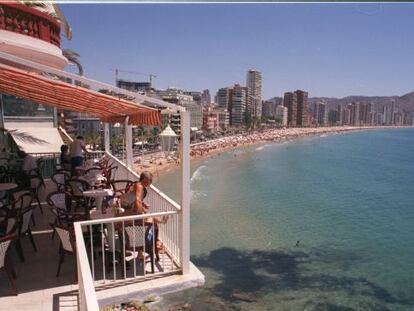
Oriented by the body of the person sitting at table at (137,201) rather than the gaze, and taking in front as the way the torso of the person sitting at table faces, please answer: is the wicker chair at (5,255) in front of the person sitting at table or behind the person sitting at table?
behind

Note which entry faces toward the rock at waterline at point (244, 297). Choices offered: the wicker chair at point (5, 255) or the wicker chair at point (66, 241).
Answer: the wicker chair at point (66, 241)

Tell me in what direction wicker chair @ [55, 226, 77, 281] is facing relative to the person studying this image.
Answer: facing away from the viewer and to the right of the viewer

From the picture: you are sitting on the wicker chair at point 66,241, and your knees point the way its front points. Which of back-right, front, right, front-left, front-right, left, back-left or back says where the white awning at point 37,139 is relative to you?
front-left
